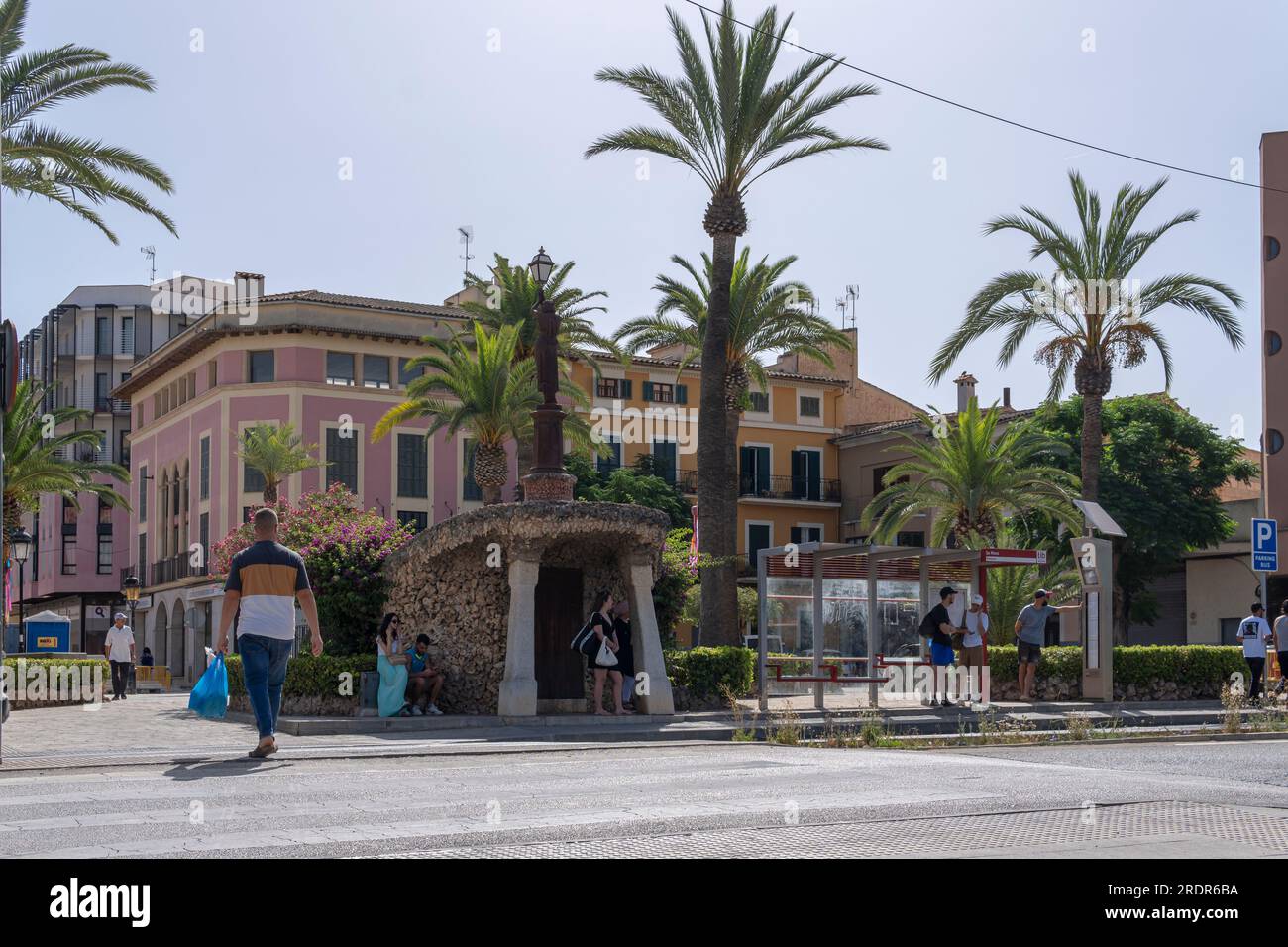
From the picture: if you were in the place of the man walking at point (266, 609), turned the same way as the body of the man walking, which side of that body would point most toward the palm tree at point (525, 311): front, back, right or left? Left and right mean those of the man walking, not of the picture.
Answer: front

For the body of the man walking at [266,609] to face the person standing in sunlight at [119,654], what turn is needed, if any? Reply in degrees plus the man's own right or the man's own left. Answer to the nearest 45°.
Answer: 0° — they already face them

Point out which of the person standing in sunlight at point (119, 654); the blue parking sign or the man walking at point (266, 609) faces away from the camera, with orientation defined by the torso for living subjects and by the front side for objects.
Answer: the man walking

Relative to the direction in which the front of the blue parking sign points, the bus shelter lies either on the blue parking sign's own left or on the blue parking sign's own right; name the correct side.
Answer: on the blue parking sign's own right

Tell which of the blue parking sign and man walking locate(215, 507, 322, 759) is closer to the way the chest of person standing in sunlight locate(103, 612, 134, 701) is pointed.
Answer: the man walking

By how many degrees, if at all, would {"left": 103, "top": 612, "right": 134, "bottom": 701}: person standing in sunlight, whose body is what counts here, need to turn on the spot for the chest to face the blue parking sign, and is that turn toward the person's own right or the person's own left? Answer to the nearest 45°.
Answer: approximately 45° to the person's own left

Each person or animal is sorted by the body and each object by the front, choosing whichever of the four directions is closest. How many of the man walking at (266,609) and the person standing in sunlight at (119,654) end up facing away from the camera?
1

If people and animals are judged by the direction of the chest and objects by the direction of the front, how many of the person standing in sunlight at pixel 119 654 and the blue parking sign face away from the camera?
0

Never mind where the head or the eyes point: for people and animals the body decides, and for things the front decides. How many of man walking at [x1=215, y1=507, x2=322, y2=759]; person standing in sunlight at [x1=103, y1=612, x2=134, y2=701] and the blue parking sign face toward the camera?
2

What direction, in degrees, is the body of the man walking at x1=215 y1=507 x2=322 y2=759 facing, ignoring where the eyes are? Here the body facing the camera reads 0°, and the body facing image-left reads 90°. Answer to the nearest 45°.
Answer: approximately 180°
